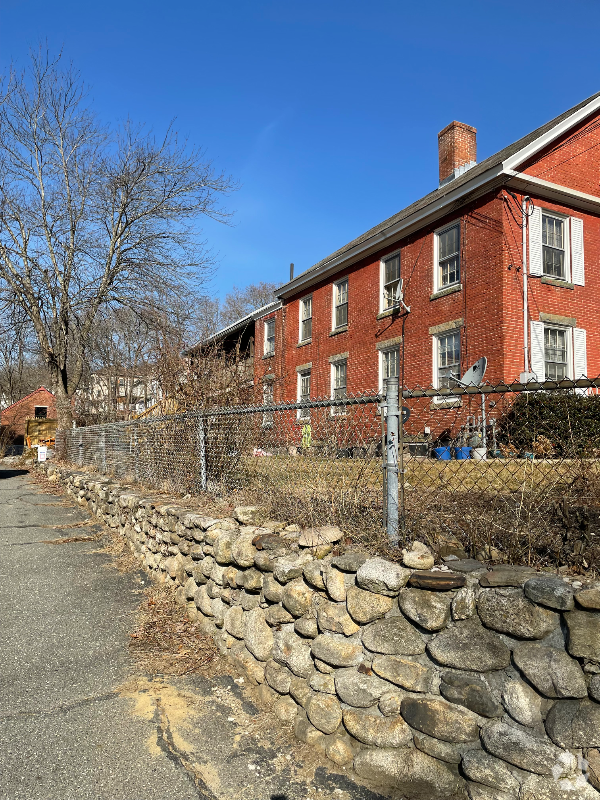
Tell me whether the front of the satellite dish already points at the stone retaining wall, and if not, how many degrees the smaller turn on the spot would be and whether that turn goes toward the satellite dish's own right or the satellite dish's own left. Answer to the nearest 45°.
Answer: approximately 45° to the satellite dish's own left

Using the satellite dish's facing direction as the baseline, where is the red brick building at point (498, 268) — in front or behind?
behind

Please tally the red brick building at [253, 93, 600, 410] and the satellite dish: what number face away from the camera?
0

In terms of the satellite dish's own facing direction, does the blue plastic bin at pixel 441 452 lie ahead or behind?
ahead

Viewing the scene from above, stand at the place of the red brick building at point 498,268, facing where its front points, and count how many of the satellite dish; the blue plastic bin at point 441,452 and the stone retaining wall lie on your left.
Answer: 0

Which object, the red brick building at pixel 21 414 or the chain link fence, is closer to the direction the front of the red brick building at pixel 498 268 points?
the chain link fence

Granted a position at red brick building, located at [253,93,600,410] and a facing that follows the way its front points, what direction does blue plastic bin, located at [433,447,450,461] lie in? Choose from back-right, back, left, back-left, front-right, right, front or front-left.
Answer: front-right

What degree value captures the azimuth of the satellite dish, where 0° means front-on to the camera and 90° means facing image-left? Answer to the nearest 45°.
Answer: approximately 45°

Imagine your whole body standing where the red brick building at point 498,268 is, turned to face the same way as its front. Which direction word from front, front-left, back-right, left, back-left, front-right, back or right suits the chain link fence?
front-right
